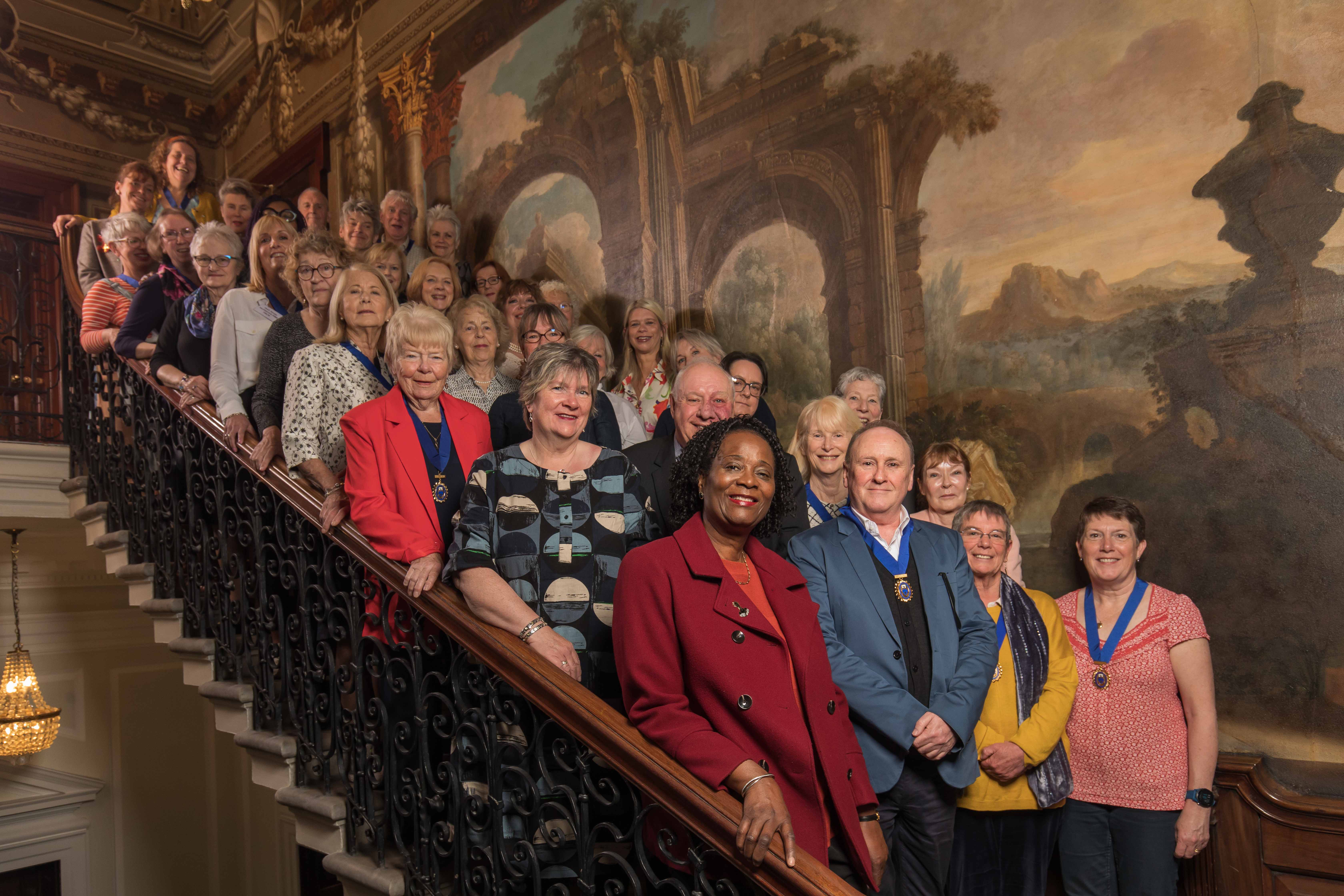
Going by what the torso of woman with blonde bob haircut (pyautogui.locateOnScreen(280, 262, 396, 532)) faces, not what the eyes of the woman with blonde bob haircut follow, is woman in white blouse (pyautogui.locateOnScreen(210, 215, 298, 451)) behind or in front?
behind

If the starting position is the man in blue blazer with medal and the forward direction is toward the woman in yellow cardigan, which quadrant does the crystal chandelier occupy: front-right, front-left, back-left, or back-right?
back-left

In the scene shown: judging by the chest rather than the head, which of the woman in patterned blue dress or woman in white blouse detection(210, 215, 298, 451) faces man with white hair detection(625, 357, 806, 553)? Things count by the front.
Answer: the woman in white blouse

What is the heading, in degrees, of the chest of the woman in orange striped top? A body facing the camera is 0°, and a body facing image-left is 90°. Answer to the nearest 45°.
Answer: approximately 315°

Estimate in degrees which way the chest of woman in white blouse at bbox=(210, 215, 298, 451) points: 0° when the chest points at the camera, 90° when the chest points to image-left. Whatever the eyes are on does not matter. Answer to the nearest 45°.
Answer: approximately 315°

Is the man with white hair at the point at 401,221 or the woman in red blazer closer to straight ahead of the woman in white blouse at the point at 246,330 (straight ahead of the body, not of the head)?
the woman in red blazer

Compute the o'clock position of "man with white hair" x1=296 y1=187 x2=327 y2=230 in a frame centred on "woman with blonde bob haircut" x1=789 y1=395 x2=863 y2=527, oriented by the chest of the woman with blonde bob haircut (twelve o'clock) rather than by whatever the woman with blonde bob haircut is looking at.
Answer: The man with white hair is roughly at 4 o'clock from the woman with blonde bob haircut.

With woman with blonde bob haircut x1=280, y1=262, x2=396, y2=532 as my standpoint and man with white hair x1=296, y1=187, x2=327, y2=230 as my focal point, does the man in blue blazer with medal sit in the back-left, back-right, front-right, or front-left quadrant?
back-right

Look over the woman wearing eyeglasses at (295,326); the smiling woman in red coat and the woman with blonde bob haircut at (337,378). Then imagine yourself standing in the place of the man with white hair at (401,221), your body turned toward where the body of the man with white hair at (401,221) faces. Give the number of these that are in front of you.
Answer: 3

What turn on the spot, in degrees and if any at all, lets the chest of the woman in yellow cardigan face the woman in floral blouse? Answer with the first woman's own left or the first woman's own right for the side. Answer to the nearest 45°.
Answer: approximately 90° to the first woman's own right

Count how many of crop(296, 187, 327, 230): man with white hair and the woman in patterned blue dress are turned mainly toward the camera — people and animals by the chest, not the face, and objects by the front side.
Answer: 2
